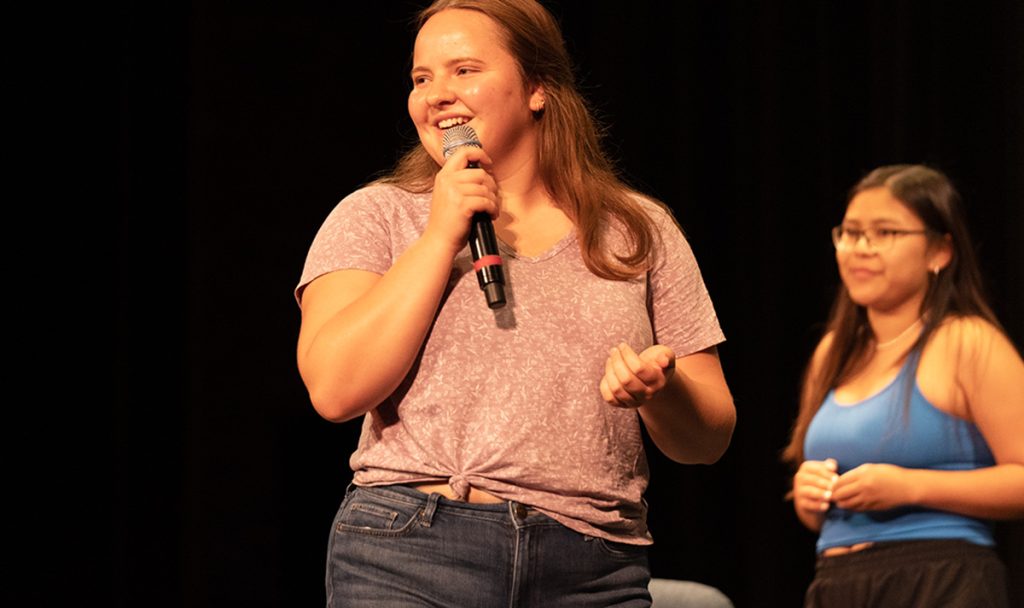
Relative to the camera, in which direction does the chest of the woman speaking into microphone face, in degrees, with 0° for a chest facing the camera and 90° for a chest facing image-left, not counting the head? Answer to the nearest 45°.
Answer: approximately 0°

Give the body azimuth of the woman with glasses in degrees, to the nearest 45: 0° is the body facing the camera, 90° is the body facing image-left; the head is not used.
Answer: approximately 45°

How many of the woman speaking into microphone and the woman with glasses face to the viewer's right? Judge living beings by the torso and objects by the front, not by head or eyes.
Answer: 0

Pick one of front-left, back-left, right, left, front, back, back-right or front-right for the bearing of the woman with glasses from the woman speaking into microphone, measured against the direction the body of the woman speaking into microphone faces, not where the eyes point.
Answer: back-left

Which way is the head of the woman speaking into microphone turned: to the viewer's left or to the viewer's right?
to the viewer's left
